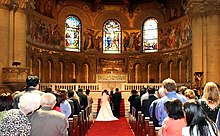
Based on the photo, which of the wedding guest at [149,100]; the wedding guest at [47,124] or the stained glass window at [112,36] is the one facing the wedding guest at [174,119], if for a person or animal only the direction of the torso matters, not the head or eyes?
the stained glass window

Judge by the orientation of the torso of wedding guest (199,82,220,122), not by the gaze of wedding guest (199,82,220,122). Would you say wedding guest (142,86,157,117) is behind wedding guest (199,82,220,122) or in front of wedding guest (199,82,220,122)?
in front

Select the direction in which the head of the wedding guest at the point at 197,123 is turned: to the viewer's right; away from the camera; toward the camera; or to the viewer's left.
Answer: away from the camera

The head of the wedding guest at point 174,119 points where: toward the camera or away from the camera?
away from the camera

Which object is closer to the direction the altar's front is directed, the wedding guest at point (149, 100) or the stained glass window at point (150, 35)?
the wedding guest

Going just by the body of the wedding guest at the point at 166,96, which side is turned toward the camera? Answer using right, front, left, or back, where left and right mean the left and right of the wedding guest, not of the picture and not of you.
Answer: back

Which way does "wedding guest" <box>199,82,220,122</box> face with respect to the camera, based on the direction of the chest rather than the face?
away from the camera

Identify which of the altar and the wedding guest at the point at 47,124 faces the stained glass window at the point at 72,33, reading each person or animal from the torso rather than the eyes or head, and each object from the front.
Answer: the wedding guest

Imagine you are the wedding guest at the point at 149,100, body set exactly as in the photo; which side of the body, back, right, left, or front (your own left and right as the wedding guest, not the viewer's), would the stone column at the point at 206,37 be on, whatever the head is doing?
front

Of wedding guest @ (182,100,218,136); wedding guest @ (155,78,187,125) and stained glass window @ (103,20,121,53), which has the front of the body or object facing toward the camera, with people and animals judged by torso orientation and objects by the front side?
the stained glass window

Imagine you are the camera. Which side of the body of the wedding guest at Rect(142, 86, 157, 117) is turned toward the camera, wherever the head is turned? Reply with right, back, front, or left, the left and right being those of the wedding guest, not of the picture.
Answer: back

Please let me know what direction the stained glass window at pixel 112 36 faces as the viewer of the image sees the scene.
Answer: facing the viewer

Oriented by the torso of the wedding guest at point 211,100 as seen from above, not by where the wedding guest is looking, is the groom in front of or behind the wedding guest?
in front

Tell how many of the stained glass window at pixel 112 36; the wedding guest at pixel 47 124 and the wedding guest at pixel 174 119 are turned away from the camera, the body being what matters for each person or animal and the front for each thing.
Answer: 2

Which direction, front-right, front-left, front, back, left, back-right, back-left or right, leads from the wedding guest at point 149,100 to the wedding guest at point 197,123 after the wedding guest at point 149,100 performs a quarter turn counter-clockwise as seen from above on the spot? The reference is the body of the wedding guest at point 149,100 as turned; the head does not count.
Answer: left

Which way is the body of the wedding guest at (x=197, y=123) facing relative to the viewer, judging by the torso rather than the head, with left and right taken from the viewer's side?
facing away from the viewer and to the left of the viewer

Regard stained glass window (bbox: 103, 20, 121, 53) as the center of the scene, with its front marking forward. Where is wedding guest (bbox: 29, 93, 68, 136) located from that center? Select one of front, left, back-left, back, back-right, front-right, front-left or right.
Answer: front

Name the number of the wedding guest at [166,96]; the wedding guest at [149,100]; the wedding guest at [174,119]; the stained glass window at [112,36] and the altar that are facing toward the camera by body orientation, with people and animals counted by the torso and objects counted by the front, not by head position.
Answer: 2
